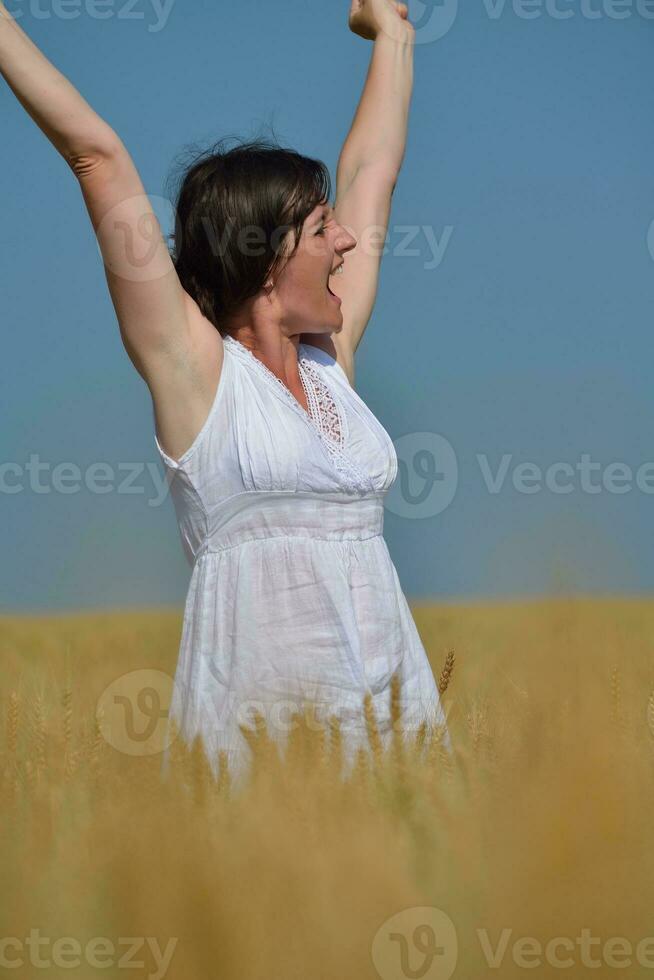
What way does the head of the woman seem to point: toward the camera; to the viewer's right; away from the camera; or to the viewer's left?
to the viewer's right

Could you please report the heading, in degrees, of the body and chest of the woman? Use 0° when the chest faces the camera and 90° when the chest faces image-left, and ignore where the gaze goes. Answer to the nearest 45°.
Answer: approximately 315°

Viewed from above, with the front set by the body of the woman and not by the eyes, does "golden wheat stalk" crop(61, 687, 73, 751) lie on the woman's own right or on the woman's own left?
on the woman's own right

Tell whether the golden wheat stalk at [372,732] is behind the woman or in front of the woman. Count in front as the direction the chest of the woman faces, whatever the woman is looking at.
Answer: in front

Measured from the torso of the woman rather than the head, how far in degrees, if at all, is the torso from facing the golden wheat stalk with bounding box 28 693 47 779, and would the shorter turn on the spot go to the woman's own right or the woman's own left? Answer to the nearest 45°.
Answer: approximately 135° to the woman's own right
